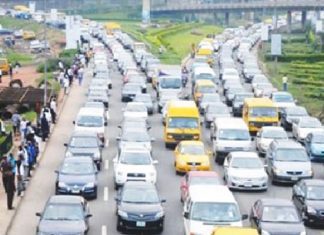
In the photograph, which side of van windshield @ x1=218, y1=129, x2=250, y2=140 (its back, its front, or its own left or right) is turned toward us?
front

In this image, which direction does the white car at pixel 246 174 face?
toward the camera

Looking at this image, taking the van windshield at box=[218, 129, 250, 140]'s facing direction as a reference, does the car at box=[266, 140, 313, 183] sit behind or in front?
in front

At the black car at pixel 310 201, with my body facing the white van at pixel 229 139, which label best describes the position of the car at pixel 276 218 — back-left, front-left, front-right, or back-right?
back-left

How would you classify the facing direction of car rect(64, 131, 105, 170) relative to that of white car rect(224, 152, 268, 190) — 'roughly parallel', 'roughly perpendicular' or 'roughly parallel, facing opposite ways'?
roughly parallel

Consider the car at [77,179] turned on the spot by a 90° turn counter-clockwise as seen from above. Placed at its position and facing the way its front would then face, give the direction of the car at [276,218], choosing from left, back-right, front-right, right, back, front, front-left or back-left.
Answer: front-right

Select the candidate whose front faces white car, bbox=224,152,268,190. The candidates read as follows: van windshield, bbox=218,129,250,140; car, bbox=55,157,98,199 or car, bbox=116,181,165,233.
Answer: the van windshield

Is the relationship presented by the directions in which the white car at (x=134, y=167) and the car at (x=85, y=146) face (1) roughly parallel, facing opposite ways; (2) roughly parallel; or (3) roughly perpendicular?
roughly parallel

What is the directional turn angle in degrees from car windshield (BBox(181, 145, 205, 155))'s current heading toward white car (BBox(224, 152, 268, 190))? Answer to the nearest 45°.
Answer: approximately 45° to its left

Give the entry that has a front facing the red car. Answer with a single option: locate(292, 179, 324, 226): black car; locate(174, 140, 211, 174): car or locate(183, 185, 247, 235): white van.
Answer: the car

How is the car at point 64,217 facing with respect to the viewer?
toward the camera

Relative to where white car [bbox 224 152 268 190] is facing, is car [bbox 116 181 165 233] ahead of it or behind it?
ahead

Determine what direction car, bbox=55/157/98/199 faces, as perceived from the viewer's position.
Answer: facing the viewer

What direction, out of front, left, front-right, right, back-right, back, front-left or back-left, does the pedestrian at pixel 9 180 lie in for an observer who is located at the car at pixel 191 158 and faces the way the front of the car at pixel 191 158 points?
front-right

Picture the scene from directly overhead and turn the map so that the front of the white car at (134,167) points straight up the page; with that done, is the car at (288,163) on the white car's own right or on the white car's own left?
on the white car's own left

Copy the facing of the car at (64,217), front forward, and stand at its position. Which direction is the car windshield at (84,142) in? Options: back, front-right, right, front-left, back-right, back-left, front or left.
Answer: back
